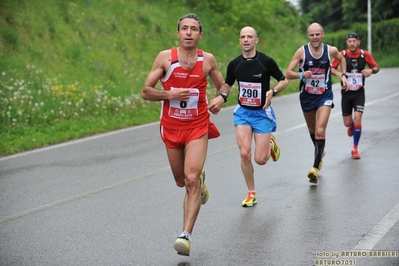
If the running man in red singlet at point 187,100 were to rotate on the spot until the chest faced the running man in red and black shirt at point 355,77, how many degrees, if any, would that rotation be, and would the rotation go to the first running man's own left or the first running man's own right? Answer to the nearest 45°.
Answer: approximately 135° to the first running man's own left

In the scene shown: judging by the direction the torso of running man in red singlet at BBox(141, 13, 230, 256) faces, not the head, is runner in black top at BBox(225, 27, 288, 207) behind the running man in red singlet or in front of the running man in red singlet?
behind

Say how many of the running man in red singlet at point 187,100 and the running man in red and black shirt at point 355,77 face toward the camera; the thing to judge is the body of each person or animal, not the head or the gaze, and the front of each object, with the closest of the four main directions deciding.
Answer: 2

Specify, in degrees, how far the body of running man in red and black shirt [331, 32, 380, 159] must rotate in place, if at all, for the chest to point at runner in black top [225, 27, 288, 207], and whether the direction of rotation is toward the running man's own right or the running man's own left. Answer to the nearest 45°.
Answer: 0° — they already face them

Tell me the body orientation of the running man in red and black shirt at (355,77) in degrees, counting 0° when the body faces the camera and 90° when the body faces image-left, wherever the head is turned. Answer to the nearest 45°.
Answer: approximately 0°
